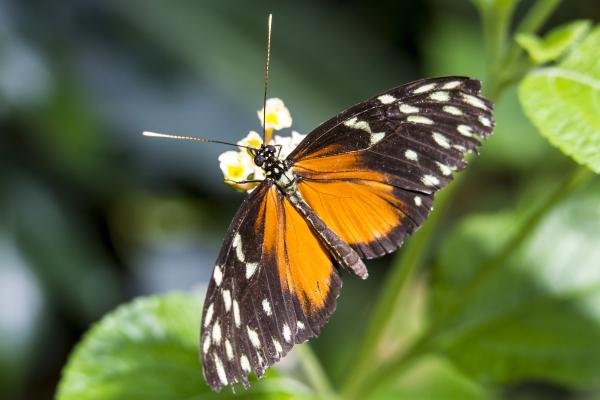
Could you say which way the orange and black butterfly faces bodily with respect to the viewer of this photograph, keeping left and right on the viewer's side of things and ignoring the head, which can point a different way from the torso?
facing away from the viewer and to the left of the viewer

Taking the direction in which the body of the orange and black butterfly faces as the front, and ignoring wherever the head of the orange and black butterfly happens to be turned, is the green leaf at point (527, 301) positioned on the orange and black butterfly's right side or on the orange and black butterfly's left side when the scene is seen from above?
on the orange and black butterfly's right side

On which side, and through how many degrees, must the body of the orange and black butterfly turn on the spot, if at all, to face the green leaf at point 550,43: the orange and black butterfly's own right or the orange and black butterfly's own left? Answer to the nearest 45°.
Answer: approximately 135° to the orange and black butterfly's own right
